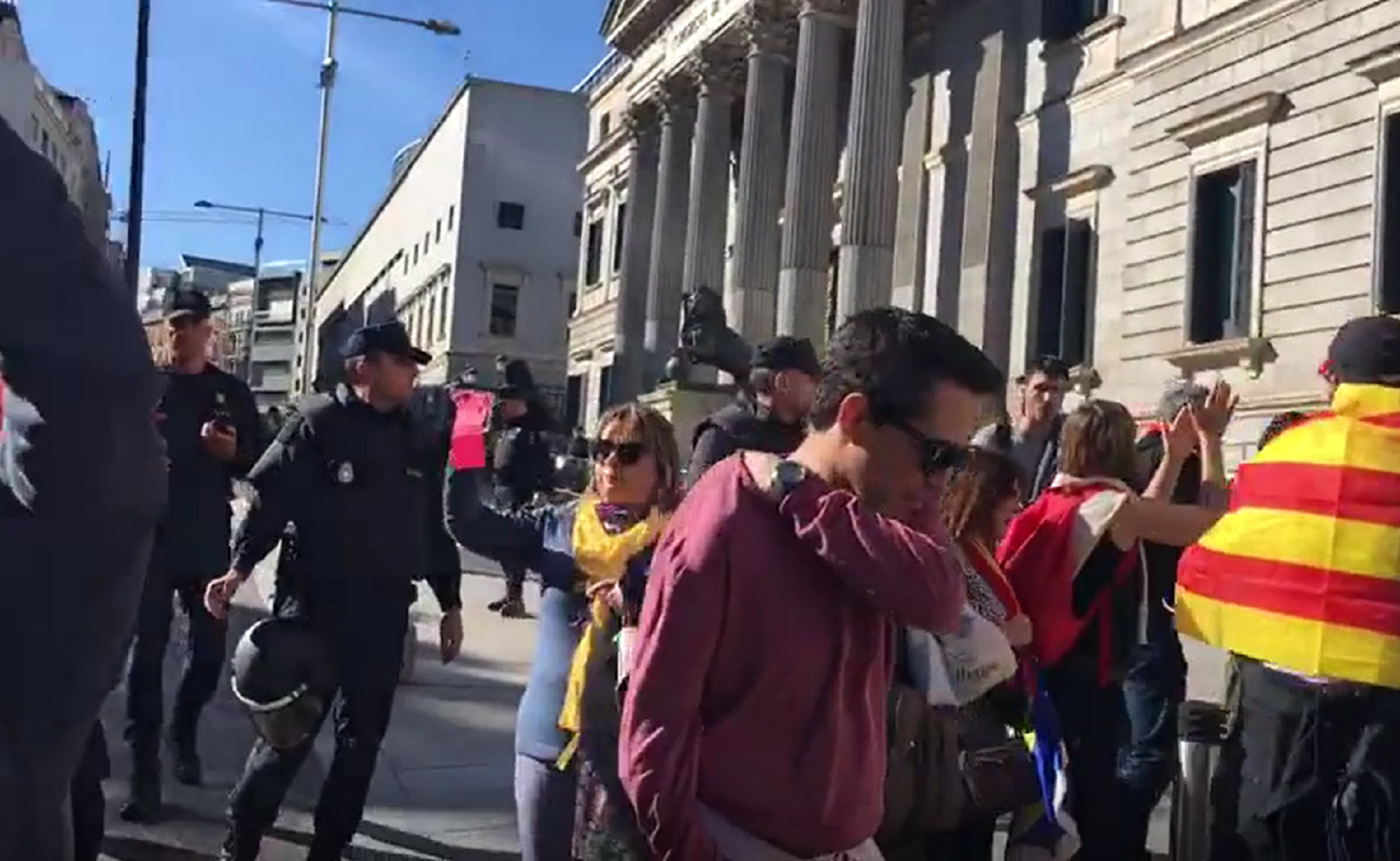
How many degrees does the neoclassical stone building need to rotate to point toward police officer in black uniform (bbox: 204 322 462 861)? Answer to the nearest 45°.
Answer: approximately 45° to its left

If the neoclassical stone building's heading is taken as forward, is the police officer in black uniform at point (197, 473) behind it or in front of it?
in front

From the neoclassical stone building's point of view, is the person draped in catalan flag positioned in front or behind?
in front

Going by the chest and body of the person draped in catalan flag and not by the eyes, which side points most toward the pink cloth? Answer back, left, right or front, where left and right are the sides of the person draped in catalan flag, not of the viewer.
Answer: left
